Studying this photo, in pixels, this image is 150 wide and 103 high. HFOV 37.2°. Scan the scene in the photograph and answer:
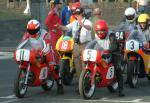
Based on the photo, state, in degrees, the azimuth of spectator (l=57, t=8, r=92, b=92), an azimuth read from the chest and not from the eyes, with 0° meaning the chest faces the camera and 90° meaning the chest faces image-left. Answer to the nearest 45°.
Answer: approximately 45°

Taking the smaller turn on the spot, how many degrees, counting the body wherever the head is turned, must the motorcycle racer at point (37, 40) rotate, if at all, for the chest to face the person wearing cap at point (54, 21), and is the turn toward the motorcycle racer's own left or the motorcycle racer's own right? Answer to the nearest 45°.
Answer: approximately 135° to the motorcycle racer's own right

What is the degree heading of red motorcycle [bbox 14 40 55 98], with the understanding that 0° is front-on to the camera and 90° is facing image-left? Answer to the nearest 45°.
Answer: approximately 45°
